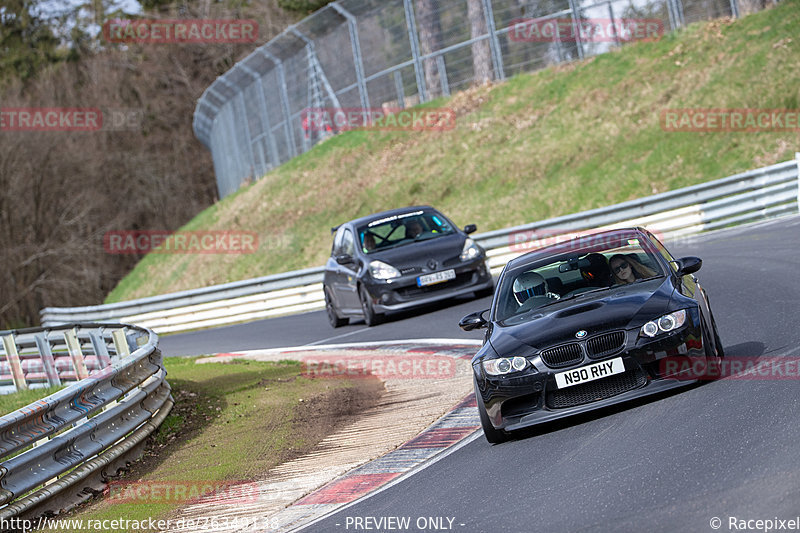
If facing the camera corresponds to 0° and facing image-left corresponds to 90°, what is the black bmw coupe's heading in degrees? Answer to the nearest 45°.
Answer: approximately 0°

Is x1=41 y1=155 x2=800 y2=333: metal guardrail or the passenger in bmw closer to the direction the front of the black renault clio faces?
the passenger in bmw

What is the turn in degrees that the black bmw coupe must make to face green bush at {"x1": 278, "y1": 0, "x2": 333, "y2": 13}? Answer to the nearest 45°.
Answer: approximately 180°

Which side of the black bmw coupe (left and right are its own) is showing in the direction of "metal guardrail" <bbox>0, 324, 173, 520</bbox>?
right

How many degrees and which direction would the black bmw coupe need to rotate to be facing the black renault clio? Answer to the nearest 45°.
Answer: approximately 180°

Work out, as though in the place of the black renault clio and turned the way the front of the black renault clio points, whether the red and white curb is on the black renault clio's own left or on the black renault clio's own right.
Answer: on the black renault clio's own right

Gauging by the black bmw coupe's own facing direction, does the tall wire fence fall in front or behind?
behind

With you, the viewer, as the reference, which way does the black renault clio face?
facing the viewer and to the right of the viewer

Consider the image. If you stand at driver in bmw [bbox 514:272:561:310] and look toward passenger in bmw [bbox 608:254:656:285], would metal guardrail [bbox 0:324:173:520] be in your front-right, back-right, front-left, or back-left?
back-right

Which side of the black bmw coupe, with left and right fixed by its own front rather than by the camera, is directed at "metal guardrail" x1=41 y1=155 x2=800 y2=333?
back

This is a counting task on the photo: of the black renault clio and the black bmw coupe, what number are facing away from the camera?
0

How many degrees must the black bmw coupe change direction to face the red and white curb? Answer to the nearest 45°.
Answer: approximately 90° to its right

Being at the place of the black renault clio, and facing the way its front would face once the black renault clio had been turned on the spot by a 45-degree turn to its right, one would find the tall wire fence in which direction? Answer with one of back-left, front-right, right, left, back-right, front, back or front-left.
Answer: back

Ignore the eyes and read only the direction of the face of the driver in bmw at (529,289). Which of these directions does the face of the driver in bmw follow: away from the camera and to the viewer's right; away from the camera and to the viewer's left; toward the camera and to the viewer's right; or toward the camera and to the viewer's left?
toward the camera and to the viewer's left
